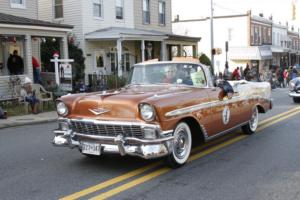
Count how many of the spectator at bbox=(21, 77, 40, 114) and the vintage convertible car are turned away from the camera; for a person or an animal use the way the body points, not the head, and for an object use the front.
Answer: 0

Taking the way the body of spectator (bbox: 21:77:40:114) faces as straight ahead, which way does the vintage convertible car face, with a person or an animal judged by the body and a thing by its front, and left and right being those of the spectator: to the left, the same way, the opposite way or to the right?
to the right

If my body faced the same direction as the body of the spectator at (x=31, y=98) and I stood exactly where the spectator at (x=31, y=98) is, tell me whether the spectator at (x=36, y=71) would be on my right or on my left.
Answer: on my left

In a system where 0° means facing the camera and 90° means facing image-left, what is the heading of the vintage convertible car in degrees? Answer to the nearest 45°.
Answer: approximately 45°

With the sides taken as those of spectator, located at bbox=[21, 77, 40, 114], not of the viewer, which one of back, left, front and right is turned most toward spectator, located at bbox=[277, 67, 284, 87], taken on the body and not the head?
left

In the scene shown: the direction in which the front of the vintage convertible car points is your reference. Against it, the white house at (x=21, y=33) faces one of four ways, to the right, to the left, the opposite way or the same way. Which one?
to the left

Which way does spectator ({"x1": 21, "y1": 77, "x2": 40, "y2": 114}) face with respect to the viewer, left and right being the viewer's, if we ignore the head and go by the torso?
facing the viewer and to the right of the viewer

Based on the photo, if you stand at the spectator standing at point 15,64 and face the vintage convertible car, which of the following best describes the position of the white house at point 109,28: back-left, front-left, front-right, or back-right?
back-left

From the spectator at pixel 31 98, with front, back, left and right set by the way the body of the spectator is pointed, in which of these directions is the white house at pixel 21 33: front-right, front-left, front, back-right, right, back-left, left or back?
back-left
